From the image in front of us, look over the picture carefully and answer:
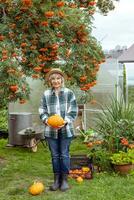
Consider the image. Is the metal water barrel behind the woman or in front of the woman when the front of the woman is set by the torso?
behind

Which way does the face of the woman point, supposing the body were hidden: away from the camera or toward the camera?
toward the camera

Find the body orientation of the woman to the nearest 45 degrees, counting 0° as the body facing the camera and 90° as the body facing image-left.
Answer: approximately 0°

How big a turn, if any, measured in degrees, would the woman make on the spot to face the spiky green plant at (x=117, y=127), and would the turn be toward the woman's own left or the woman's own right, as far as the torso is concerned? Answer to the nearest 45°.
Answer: approximately 135° to the woman's own left

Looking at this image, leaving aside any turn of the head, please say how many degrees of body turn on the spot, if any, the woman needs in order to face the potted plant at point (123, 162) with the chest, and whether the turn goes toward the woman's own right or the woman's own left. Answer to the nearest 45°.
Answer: approximately 135° to the woman's own left
